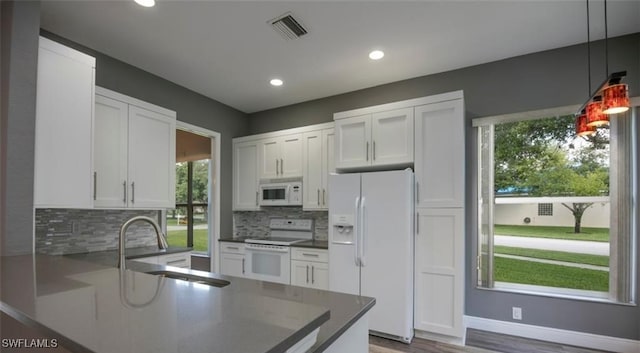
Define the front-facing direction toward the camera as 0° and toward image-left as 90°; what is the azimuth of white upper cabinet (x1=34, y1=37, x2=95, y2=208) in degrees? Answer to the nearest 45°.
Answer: approximately 315°

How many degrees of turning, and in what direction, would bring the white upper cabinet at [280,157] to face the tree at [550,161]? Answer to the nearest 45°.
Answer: approximately 90° to its left

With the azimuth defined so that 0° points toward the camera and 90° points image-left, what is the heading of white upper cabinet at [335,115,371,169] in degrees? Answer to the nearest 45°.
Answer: approximately 45°

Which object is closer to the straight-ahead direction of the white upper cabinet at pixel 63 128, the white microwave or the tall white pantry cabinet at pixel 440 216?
the tall white pantry cabinet

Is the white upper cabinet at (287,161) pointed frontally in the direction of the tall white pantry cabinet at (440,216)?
no

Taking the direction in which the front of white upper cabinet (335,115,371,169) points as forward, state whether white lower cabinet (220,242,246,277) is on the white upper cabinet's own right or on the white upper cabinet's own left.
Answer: on the white upper cabinet's own right

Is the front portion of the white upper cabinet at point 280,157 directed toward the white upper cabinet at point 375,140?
no

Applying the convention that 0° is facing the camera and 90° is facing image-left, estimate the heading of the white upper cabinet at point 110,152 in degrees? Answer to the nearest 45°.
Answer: approximately 315°

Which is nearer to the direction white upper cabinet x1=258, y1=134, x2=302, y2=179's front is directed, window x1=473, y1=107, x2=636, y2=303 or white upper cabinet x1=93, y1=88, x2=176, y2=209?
the white upper cabinet

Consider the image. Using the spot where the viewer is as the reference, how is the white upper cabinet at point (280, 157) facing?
facing the viewer and to the left of the viewer

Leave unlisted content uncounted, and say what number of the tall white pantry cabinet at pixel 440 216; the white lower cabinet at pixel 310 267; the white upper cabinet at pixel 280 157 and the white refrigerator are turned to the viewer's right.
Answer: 0

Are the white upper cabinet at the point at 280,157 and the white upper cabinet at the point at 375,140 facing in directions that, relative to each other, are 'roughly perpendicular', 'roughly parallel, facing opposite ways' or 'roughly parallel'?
roughly parallel

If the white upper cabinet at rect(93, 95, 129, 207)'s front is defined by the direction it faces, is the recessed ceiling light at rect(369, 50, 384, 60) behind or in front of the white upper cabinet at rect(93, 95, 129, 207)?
in front

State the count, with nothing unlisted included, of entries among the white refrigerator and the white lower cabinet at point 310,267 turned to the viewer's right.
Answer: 0
